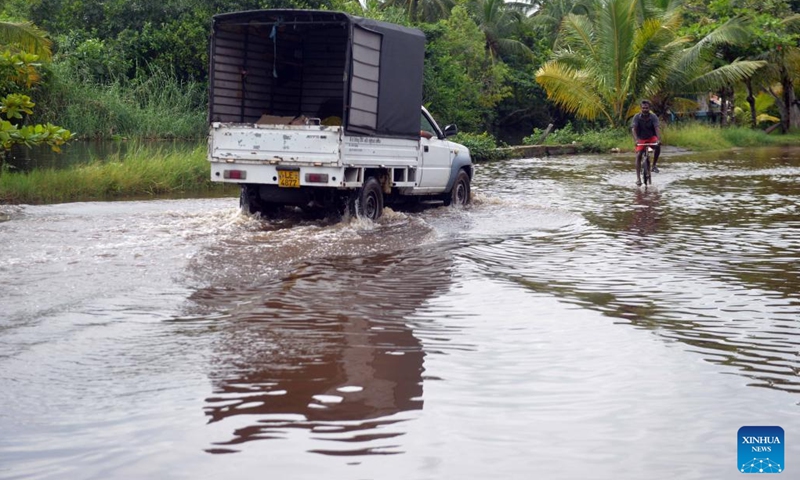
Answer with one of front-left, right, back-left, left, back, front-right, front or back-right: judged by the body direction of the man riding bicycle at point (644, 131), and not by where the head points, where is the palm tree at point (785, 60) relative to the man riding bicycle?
back

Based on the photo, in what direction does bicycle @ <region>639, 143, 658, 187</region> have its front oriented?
toward the camera

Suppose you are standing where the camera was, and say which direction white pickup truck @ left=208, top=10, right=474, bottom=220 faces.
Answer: facing away from the viewer and to the right of the viewer

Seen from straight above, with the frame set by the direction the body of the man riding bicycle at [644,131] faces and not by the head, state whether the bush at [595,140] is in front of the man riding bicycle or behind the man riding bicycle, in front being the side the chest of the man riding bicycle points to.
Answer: behind

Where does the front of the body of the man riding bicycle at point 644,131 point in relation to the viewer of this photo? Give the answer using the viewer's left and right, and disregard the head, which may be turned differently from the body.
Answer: facing the viewer

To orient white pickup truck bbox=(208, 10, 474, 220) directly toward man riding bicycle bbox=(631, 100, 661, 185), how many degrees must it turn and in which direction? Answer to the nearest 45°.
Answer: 0° — it already faces them

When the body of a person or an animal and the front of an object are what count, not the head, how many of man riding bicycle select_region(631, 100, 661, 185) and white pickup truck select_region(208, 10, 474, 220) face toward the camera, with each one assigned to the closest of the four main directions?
1

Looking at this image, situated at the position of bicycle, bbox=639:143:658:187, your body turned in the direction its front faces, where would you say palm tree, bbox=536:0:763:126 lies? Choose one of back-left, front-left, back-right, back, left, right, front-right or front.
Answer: back

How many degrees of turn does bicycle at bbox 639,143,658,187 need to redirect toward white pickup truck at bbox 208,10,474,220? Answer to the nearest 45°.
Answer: approximately 45° to its right

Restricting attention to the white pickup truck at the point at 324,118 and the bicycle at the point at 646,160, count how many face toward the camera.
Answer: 1

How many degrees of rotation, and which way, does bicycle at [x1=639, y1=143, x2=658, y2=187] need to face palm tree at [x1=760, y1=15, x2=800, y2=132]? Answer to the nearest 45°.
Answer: approximately 180°

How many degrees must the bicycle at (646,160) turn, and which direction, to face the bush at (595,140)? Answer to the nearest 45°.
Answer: approximately 180°

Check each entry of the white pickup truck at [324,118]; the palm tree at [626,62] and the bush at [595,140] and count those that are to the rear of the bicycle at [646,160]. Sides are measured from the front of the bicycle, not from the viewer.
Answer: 2
